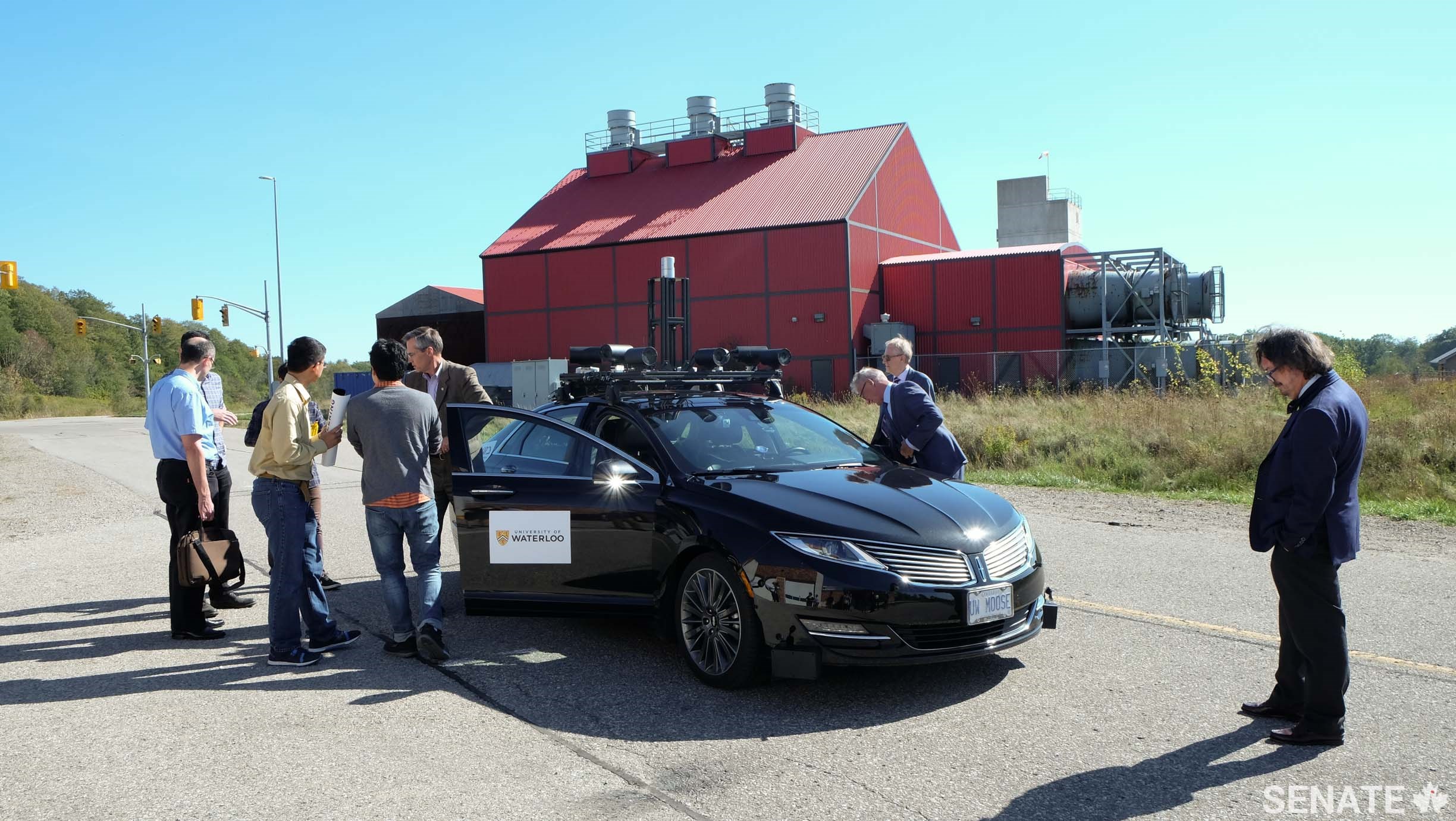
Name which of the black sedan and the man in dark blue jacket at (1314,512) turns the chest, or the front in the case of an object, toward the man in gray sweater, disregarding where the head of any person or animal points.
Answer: the man in dark blue jacket

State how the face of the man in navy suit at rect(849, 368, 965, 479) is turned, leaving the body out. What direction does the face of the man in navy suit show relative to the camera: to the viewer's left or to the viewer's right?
to the viewer's left

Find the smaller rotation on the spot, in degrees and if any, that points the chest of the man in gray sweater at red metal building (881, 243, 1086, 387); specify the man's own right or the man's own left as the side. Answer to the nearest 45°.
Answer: approximately 45° to the man's own right

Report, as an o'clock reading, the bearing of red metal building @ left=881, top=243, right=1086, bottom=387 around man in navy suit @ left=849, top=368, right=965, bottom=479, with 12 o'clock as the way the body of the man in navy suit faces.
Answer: The red metal building is roughly at 3 o'clock from the man in navy suit.

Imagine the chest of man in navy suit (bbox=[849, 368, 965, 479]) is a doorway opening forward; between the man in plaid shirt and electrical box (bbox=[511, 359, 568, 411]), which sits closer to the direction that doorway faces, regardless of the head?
the man in plaid shirt

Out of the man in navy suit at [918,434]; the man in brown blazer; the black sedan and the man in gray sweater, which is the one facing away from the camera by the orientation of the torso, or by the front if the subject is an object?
the man in gray sweater

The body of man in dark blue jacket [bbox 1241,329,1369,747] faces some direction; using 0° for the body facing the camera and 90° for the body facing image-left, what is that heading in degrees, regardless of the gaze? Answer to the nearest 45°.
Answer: approximately 90°

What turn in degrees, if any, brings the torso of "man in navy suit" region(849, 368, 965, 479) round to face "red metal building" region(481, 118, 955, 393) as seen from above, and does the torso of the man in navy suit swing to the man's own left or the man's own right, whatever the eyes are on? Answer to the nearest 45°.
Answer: approximately 90° to the man's own right

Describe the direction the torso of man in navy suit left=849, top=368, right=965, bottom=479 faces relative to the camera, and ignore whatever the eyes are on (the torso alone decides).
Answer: to the viewer's left

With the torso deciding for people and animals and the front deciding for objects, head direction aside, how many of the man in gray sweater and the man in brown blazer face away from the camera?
1

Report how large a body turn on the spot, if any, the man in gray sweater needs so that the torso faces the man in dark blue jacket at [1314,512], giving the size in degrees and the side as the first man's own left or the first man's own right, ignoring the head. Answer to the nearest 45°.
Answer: approximately 135° to the first man's own right

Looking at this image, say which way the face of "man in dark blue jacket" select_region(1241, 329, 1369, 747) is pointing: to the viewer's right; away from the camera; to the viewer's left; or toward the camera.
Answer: to the viewer's left

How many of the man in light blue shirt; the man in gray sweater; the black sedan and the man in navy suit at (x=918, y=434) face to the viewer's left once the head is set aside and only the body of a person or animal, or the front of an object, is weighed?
1

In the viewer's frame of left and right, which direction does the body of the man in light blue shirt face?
facing away from the viewer and to the right of the viewer

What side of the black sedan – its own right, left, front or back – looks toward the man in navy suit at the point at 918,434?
left

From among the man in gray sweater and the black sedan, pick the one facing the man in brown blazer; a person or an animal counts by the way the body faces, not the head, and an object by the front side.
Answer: the man in gray sweater

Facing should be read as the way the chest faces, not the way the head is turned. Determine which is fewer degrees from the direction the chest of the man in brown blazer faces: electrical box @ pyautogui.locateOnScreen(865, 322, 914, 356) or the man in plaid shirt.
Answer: the man in plaid shirt
